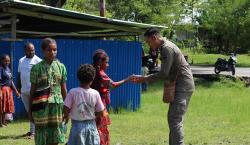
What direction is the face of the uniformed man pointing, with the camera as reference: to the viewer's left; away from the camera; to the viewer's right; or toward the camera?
to the viewer's left

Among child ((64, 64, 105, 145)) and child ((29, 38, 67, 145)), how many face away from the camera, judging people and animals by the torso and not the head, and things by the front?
1

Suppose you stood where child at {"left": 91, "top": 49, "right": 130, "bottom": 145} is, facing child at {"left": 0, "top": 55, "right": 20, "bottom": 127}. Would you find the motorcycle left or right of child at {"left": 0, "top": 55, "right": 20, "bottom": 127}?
right

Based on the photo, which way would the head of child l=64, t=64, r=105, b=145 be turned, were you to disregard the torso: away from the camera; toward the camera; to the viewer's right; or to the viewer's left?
away from the camera

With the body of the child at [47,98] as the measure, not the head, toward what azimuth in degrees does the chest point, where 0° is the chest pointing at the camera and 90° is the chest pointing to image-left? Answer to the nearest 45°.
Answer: approximately 315°

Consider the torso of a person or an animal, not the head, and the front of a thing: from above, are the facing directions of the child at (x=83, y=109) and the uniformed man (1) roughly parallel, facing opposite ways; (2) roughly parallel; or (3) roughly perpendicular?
roughly perpendicular

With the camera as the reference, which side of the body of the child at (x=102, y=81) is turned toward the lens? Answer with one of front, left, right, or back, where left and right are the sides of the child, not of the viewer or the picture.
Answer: right

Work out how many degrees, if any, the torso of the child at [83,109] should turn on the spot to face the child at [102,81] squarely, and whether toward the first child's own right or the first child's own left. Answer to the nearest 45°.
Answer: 0° — they already face them

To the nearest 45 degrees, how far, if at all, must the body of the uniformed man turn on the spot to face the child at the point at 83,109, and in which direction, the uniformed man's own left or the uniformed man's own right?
approximately 45° to the uniformed man's own left

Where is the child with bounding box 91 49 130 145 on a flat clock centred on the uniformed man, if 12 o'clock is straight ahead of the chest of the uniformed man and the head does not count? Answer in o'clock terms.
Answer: The child is roughly at 12 o'clock from the uniformed man.

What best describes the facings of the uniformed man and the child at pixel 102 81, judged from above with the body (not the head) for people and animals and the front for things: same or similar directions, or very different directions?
very different directions

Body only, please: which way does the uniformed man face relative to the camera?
to the viewer's left
